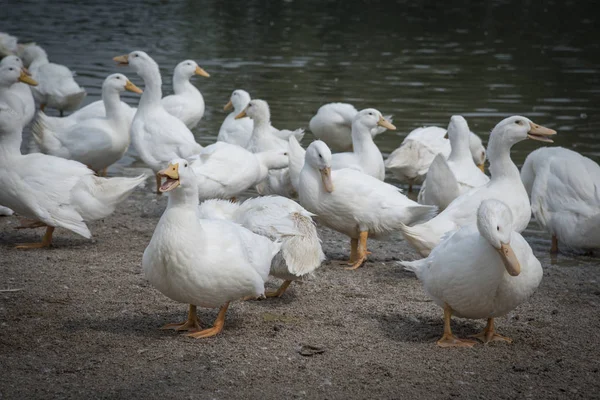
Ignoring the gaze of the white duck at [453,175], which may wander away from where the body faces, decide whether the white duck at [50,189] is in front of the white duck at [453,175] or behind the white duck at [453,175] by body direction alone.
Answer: behind

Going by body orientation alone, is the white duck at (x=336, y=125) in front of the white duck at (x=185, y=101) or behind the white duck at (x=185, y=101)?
in front

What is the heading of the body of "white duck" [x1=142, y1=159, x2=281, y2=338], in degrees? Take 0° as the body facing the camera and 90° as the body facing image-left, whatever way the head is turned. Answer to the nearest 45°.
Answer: approximately 45°

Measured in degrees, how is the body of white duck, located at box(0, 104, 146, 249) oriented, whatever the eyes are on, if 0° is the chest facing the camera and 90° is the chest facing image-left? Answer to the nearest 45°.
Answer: approximately 90°

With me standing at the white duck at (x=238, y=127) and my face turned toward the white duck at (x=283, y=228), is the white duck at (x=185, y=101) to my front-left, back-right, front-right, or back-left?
back-right

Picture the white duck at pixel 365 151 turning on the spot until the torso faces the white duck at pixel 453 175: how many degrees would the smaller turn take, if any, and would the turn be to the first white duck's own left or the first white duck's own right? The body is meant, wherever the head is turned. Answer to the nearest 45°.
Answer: approximately 45° to the first white duck's own right

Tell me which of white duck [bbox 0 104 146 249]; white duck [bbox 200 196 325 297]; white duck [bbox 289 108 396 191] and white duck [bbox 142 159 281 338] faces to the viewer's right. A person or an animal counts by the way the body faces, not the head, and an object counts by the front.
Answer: white duck [bbox 289 108 396 191]

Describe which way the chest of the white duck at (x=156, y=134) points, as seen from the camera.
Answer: to the viewer's left

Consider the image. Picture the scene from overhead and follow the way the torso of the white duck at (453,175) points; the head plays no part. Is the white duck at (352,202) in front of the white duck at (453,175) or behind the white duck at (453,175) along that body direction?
behind

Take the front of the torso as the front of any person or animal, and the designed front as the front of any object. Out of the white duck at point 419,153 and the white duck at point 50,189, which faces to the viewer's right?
the white duck at point 419,153

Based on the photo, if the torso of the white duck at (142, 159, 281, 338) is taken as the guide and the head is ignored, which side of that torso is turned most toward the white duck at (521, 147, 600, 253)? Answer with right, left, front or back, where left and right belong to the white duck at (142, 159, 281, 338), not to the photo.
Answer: back

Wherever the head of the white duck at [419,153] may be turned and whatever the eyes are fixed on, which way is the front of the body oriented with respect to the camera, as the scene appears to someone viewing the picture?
to the viewer's right

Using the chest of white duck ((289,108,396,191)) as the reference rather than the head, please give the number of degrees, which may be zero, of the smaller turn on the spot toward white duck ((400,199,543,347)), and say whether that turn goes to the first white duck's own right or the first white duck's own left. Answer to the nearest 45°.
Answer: approximately 90° to the first white duck's own right

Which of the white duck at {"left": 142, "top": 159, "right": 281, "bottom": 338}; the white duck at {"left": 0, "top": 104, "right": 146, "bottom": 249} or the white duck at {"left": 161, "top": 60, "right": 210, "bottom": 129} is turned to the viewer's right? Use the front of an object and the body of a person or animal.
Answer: the white duck at {"left": 161, "top": 60, "right": 210, "bottom": 129}

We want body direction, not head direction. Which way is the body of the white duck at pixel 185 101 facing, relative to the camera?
to the viewer's right

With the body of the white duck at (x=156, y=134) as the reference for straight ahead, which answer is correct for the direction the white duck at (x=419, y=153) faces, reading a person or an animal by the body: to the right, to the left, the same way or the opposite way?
the opposite way

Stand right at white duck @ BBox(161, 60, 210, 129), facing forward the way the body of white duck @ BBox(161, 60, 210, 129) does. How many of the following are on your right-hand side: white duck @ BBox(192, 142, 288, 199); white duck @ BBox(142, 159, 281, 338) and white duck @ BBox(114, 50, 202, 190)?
3

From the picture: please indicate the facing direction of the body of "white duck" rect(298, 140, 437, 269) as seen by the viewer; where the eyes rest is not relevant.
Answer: to the viewer's left

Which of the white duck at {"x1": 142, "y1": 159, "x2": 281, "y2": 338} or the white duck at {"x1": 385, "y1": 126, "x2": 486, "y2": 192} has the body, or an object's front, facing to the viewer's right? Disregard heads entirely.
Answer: the white duck at {"x1": 385, "y1": 126, "x2": 486, "y2": 192}
